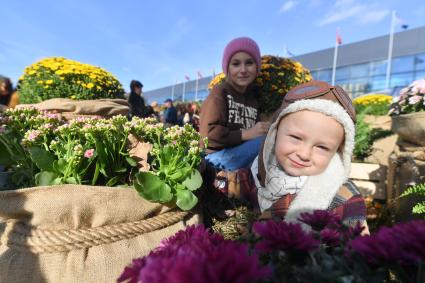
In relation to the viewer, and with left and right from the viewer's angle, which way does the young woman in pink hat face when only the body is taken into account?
facing the viewer and to the right of the viewer

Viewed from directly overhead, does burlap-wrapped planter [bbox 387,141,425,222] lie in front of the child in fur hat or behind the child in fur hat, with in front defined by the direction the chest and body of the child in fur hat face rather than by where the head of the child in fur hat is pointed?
behind

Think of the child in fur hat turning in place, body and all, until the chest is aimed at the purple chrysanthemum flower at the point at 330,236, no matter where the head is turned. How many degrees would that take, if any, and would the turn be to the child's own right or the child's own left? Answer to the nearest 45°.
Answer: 0° — they already face it

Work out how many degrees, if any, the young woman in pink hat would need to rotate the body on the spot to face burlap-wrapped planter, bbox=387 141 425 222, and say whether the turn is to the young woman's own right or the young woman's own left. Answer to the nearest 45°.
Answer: approximately 45° to the young woman's own left

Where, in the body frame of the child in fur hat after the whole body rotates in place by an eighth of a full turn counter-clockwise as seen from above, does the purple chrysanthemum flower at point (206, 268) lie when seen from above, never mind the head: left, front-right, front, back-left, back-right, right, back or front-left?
front-right

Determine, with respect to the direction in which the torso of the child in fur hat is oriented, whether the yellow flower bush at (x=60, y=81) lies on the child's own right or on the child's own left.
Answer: on the child's own right

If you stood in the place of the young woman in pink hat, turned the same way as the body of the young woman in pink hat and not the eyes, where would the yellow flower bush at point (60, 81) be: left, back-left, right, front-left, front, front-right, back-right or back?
back-right

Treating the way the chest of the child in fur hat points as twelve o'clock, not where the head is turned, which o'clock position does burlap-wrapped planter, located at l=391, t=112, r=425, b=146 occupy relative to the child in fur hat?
The burlap-wrapped planter is roughly at 7 o'clock from the child in fur hat.

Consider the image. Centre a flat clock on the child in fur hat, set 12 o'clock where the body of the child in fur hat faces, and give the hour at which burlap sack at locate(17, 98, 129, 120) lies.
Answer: The burlap sack is roughly at 3 o'clock from the child in fur hat.

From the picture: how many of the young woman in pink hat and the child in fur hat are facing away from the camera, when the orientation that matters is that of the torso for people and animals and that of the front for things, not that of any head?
0

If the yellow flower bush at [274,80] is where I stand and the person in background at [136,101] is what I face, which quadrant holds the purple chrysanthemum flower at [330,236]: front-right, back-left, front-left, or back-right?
back-left

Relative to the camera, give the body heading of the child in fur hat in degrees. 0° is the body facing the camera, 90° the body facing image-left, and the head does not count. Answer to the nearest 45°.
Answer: approximately 0°

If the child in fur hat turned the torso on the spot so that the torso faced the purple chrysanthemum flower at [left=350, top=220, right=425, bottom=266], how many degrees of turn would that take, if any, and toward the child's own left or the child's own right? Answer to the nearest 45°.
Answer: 0° — they already face it

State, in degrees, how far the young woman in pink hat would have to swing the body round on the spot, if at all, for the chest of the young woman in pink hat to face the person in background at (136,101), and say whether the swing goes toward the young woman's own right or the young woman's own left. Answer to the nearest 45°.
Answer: approximately 180°
